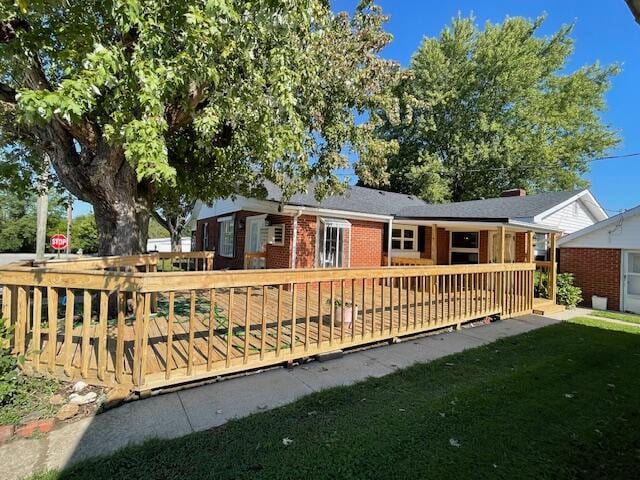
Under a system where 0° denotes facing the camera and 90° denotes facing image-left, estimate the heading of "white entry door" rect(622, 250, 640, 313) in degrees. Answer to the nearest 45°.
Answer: approximately 0°

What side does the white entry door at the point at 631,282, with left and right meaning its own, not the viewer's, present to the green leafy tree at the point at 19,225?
right

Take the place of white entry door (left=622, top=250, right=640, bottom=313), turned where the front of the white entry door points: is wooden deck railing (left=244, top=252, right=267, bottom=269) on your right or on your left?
on your right

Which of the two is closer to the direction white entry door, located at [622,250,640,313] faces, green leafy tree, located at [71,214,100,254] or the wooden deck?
the wooden deck

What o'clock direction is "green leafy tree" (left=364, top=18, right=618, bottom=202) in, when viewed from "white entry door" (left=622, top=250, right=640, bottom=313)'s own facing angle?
The green leafy tree is roughly at 5 o'clock from the white entry door.

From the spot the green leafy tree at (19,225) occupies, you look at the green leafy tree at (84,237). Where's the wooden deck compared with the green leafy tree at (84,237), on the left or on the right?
right

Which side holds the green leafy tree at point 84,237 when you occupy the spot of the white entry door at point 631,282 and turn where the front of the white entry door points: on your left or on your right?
on your right

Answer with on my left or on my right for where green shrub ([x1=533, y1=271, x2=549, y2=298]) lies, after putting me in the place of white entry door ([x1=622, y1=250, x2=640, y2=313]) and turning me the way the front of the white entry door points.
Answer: on my right

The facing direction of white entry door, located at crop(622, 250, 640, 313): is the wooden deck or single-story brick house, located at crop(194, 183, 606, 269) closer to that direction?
the wooden deck

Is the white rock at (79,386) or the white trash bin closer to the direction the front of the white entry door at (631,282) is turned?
the white rock
